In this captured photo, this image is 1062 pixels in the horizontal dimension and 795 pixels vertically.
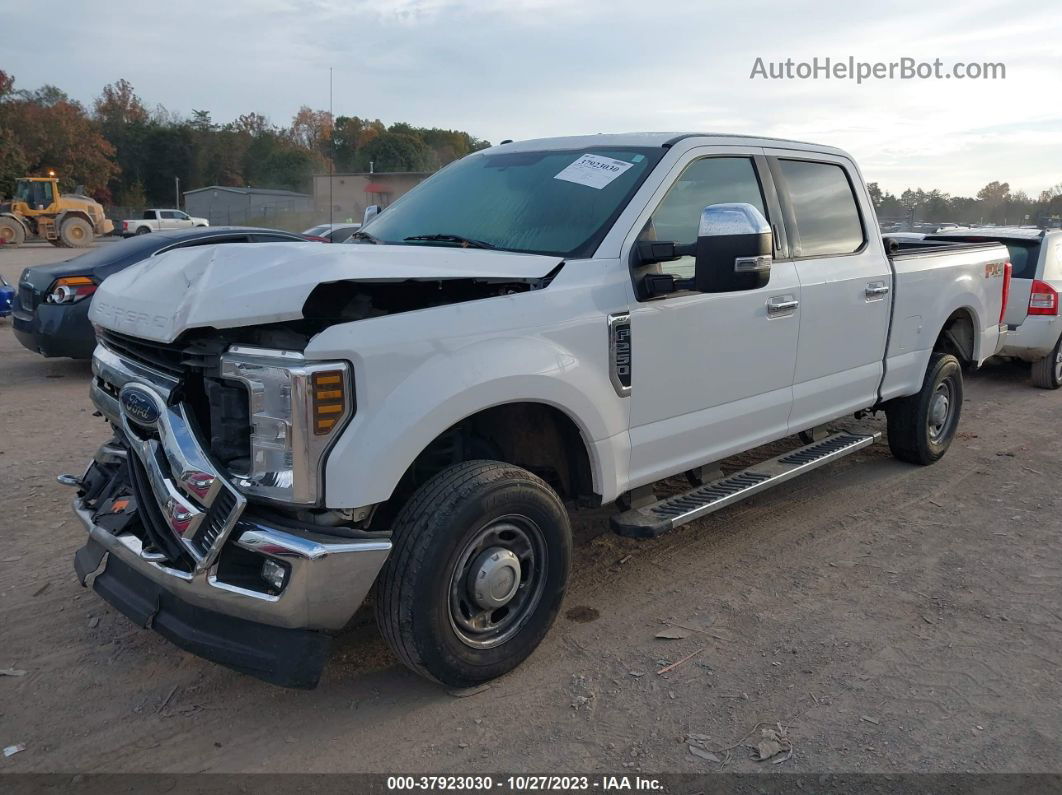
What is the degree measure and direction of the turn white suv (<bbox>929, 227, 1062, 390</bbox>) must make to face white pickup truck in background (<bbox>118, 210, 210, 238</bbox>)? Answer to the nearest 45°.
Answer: approximately 90° to its left

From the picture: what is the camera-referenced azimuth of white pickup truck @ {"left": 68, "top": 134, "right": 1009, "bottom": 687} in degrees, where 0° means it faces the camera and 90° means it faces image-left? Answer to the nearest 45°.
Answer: approximately 45°

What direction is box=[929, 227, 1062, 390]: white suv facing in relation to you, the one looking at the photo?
facing away from the viewer and to the right of the viewer

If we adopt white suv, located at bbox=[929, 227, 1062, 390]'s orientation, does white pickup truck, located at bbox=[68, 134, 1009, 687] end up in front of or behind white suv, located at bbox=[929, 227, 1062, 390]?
behind

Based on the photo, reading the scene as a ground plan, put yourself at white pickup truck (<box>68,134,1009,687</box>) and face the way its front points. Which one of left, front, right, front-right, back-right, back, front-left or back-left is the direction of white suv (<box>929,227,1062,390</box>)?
back
